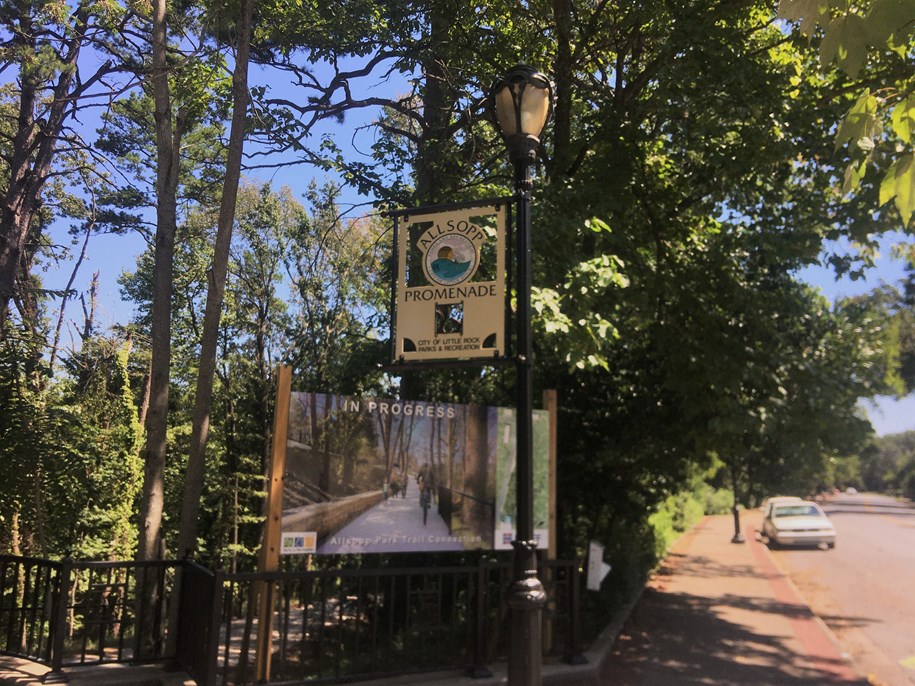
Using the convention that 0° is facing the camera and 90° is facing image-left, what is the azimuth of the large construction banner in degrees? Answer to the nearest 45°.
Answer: approximately 315°

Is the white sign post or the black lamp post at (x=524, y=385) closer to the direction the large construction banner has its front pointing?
the black lamp post

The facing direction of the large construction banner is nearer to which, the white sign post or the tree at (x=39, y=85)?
the white sign post
